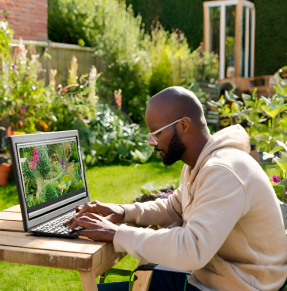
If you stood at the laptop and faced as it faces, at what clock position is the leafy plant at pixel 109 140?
The leafy plant is roughly at 8 o'clock from the laptop.

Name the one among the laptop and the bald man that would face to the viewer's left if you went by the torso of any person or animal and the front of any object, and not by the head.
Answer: the bald man

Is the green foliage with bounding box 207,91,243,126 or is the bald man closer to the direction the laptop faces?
the bald man

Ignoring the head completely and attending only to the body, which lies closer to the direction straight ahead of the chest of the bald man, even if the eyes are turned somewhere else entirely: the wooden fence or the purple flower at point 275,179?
the wooden fence

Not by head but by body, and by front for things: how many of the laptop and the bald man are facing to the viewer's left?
1

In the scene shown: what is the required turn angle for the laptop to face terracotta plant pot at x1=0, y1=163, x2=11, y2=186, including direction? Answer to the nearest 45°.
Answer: approximately 135° to its left

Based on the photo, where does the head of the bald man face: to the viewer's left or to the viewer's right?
to the viewer's left

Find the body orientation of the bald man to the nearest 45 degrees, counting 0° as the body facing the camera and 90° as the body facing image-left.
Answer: approximately 90°

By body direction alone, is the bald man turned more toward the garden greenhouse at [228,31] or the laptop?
the laptop

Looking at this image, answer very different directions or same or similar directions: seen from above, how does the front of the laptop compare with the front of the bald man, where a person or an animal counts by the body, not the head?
very different directions

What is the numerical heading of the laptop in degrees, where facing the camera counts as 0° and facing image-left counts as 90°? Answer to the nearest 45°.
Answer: approximately 315°
